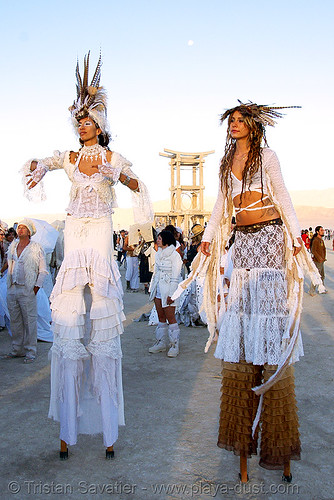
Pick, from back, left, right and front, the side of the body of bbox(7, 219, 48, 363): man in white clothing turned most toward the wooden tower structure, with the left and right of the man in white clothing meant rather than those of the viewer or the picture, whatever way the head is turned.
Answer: back

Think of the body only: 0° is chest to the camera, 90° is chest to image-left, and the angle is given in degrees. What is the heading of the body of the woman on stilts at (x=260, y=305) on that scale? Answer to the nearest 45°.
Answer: approximately 45°

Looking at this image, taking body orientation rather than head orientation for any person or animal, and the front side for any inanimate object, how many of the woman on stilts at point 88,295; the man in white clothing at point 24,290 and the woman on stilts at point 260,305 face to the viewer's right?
0

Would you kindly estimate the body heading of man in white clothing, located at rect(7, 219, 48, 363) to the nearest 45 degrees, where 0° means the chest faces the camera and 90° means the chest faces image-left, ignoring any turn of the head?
approximately 45°

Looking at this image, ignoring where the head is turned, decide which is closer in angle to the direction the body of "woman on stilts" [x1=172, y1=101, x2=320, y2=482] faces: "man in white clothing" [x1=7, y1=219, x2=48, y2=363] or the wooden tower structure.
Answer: the man in white clothing

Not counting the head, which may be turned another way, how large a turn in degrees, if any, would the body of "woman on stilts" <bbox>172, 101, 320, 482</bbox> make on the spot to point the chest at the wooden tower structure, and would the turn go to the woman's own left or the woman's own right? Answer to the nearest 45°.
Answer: approximately 135° to the woman's own right

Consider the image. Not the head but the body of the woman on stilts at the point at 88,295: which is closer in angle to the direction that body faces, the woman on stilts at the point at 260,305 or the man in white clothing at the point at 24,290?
the woman on stilts

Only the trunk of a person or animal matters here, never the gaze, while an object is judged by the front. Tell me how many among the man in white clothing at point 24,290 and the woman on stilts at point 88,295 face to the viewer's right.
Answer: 0

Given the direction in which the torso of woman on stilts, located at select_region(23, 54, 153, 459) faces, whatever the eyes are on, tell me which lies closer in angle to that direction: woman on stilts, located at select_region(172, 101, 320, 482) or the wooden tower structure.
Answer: the woman on stilts

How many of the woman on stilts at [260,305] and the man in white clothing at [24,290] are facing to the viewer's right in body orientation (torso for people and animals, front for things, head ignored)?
0

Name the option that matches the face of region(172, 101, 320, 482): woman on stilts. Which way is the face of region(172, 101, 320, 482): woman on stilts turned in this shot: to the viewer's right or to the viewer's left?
to the viewer's left

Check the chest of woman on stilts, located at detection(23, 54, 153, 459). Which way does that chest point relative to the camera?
toward the camera

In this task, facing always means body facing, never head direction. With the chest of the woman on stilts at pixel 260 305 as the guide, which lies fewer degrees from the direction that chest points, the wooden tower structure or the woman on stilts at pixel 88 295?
the woman on stilts

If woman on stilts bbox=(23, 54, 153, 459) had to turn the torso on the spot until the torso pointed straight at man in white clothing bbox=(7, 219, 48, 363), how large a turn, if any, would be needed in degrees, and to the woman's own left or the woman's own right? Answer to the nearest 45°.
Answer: approximately 180°

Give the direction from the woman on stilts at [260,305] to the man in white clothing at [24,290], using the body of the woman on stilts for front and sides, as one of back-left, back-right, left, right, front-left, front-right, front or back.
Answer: right
